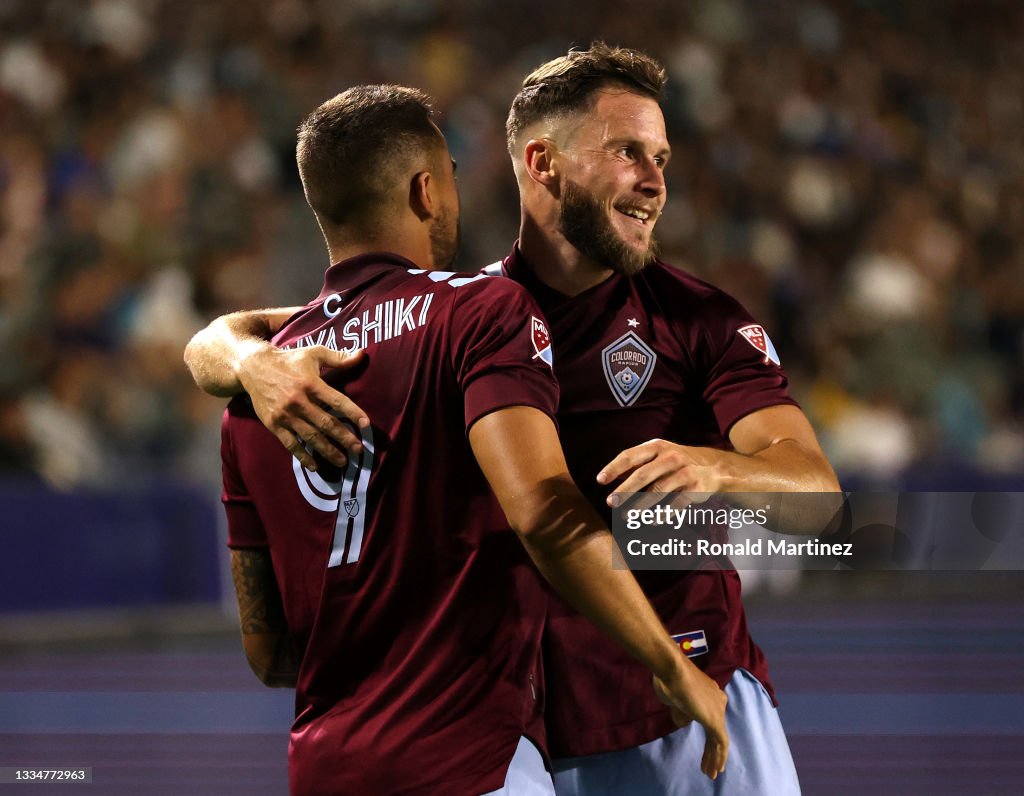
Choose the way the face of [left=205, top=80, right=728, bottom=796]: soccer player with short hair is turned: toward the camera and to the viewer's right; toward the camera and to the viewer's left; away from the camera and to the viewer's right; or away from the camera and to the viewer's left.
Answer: away from the camera and to the viewer's right

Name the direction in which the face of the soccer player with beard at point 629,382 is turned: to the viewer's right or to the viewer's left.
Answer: to the viewer's right

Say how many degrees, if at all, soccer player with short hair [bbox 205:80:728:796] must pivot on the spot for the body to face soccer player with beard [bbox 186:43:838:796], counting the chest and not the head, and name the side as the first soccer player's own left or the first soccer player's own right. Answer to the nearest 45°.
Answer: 0° — they already face them

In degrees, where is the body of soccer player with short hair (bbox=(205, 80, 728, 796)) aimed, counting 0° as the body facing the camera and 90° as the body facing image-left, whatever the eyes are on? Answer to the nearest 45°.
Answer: approximately 225°
